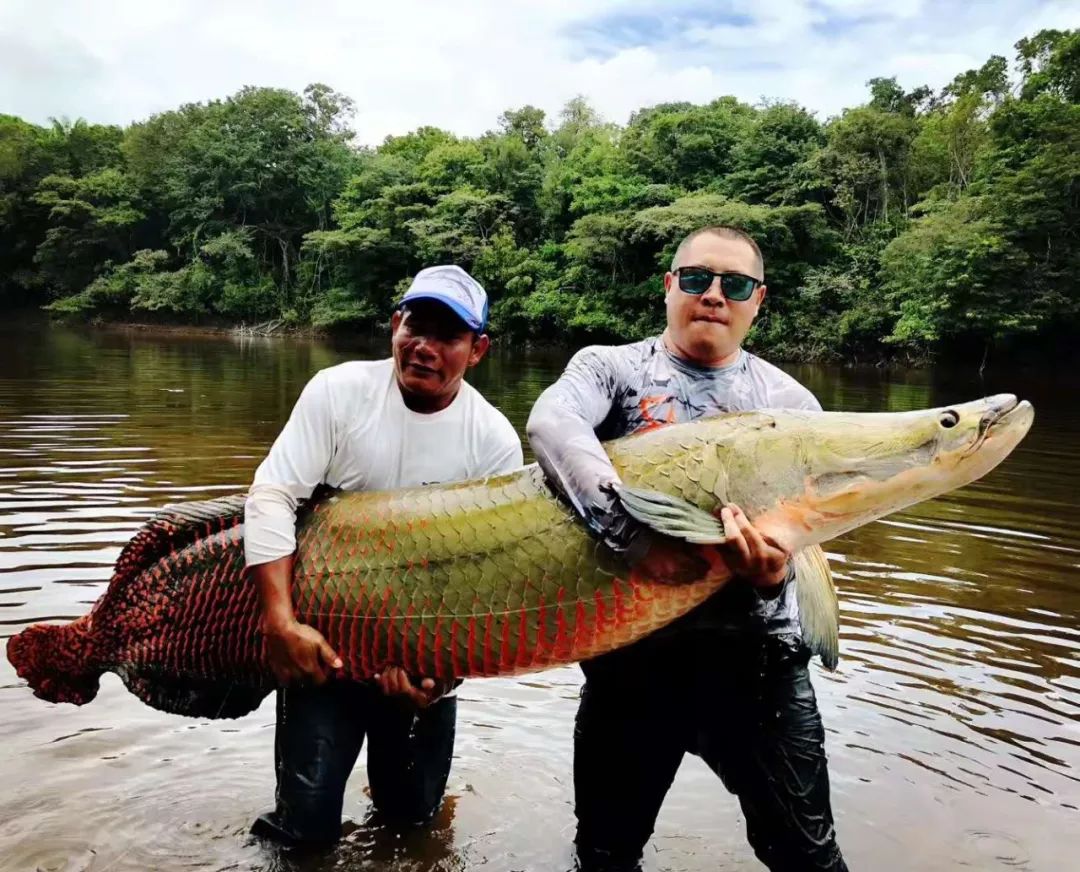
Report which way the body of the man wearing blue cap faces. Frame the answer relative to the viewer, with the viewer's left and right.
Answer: facing the viewer

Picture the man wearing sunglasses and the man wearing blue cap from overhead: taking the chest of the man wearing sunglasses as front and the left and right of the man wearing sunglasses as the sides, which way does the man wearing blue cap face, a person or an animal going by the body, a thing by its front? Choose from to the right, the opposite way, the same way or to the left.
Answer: the same way

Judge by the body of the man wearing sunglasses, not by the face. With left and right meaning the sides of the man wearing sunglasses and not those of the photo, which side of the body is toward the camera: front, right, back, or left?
front

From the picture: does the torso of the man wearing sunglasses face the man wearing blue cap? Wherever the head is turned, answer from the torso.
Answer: no

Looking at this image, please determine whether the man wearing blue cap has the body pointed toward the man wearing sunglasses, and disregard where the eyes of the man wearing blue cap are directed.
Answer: no

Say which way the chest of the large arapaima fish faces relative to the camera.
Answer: to the viewer's right

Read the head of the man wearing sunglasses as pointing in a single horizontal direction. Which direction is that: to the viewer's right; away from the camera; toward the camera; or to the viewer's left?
toward the camera

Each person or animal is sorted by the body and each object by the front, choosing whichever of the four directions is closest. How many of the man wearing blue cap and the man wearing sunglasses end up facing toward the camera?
2
